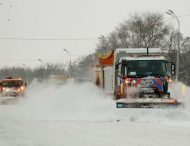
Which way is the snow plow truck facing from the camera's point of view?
toward the camera

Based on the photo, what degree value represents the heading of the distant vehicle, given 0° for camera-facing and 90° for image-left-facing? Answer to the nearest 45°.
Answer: approximately 0°
